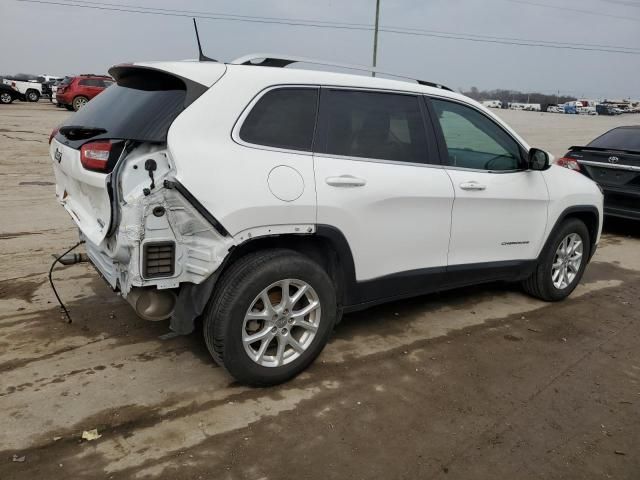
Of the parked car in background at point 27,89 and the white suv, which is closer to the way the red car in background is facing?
the parked car in background

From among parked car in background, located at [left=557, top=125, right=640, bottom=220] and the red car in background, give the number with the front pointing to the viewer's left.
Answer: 0

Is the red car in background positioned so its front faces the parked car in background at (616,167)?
no

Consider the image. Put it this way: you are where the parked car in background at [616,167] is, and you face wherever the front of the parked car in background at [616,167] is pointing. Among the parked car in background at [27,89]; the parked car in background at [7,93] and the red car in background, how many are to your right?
0

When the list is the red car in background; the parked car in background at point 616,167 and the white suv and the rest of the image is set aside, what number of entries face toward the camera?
0

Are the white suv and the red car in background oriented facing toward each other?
no

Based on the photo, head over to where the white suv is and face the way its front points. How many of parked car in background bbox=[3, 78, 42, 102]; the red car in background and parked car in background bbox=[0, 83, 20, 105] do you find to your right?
0

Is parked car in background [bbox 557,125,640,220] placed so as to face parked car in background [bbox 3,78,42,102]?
no

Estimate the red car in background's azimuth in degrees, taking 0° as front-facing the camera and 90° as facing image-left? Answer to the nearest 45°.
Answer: approximately 225°

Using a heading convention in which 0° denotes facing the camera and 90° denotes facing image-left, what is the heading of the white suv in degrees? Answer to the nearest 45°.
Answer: approximately 225°

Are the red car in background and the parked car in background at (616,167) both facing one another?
no

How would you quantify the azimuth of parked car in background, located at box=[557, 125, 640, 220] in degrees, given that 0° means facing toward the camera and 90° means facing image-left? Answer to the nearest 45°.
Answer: approximately 225°

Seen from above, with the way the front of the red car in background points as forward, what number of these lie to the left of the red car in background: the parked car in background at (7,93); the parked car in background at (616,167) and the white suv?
1

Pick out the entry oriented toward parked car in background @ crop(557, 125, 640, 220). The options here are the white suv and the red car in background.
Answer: the white suv

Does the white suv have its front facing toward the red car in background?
no

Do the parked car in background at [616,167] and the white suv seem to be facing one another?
no

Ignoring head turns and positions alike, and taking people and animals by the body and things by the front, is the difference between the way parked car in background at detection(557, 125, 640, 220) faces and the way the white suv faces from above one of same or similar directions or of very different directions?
same or similar directions

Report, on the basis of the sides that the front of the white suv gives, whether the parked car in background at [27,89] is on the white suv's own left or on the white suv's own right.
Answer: on the white suv's own left

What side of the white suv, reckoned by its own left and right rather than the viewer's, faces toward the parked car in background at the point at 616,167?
front

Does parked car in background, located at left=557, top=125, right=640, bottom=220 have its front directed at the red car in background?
no
